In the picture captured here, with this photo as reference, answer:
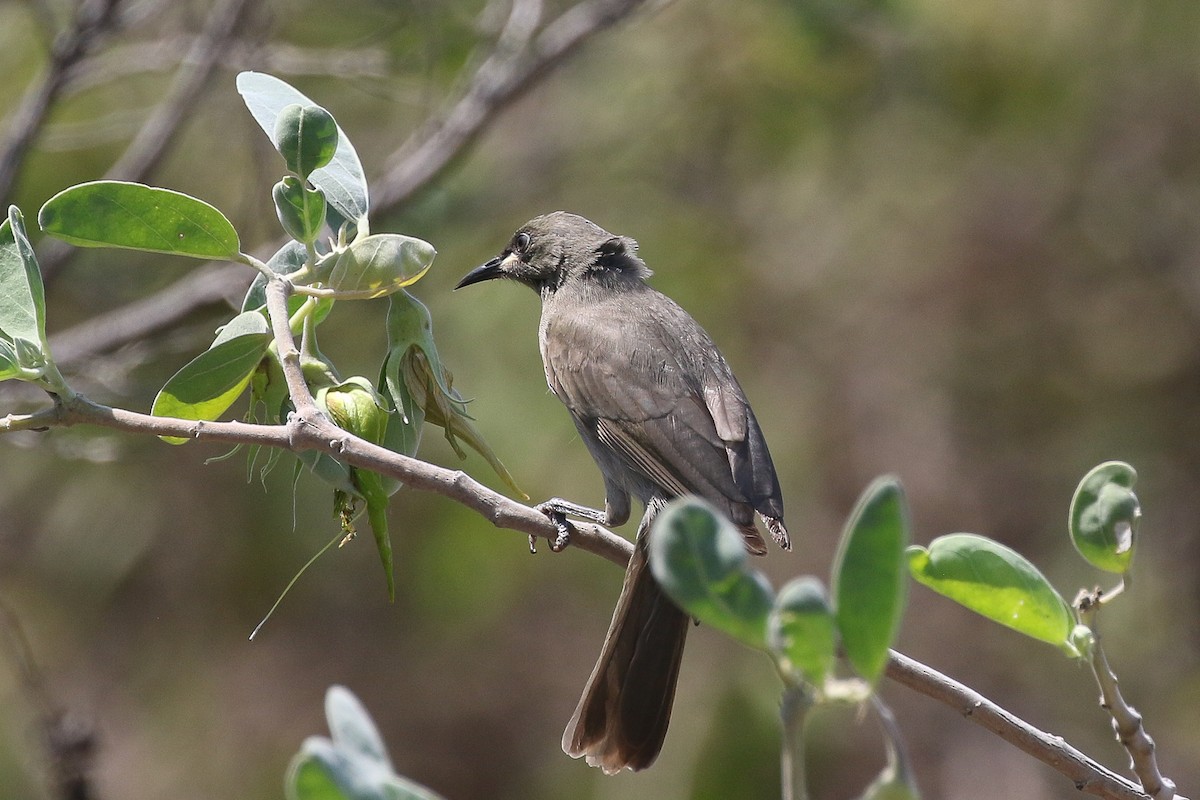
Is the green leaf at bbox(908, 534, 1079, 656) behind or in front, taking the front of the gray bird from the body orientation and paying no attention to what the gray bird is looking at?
behind

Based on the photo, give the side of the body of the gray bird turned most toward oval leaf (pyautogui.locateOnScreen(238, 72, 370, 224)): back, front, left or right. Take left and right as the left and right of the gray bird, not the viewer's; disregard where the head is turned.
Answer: front

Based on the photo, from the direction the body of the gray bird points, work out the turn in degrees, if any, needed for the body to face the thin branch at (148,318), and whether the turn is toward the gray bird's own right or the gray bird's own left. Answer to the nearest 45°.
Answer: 0° — it already faces it

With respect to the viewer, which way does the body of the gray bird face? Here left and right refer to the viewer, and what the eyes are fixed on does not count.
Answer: facing away from the viewer and to the left of the viewer

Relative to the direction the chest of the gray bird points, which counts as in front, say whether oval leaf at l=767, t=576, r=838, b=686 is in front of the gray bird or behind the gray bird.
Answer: behind
